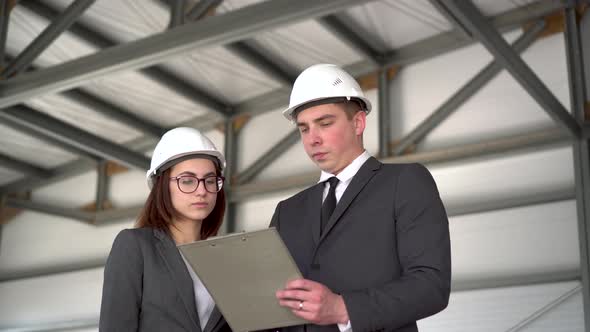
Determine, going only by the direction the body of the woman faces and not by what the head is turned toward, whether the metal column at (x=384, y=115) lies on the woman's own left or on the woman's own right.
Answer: on the woman's own left

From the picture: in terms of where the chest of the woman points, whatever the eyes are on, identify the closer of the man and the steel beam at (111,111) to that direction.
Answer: the man

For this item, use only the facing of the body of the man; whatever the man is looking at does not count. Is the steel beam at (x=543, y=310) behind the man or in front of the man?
behind

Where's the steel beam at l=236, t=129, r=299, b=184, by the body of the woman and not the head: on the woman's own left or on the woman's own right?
on the woman's own left

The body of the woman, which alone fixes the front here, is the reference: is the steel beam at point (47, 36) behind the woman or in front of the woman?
behind

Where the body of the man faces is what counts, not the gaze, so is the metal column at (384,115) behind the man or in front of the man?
behind

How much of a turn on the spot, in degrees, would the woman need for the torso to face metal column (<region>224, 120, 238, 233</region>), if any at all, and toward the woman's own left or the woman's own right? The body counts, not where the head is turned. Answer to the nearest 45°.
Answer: approximately 135° to the woman's own left

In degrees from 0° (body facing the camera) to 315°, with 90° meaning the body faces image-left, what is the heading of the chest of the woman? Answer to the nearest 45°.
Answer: approximately 315°

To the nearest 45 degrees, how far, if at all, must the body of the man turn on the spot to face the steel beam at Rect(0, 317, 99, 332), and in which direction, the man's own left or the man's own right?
approximately 90° to the man's own right

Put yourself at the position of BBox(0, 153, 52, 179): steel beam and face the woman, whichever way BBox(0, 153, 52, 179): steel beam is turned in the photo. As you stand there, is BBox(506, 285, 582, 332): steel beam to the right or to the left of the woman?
left
